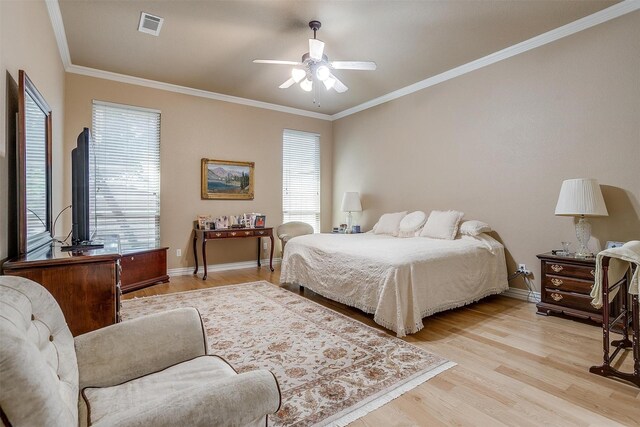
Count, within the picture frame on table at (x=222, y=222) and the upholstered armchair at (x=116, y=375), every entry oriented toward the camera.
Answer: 1

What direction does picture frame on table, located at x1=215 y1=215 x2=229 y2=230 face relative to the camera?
toward the camera

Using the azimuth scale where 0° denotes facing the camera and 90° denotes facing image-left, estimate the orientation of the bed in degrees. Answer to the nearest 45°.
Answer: approximately 45°

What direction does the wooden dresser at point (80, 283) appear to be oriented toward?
to the viewer's right

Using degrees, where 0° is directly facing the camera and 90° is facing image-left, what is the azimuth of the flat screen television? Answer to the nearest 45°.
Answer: approximately 270°

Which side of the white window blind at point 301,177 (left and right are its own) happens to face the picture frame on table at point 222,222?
right

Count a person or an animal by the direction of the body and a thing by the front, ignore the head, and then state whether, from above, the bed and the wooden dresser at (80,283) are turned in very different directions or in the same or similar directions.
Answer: very different directions

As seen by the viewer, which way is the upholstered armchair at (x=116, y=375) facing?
to the viewer's right

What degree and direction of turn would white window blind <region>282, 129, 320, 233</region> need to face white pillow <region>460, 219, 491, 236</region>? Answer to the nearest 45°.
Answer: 0° — it already faces it

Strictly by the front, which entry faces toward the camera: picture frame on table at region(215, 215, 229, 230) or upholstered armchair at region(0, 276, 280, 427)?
the picture frame on table

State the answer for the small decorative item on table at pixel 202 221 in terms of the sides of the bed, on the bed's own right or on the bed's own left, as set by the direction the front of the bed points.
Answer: on the bed's own right

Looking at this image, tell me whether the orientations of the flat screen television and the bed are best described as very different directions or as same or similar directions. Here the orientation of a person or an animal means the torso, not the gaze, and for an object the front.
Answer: very different directions

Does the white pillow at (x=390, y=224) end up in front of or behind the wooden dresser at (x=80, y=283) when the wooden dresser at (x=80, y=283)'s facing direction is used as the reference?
in front

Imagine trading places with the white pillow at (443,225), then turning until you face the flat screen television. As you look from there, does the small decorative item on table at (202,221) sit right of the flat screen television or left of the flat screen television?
right

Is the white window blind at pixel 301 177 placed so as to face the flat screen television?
no

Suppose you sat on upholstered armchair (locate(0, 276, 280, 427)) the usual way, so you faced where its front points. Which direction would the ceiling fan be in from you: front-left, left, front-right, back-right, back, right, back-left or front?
front-left

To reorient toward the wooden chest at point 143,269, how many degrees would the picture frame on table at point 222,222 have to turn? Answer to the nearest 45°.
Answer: approximately 45° to its right

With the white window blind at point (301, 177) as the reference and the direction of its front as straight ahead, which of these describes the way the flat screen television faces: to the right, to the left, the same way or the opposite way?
to the left

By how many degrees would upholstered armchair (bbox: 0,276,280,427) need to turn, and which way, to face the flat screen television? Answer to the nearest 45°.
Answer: approximately 90° to its left
